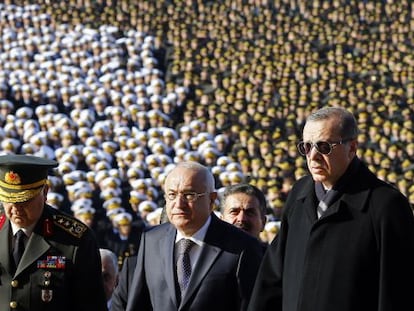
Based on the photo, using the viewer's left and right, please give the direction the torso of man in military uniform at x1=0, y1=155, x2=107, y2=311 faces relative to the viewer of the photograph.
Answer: facing the viewer and to the left of the viewer

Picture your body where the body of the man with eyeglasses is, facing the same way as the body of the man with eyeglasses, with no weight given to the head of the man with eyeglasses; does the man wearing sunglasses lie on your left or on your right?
on your left

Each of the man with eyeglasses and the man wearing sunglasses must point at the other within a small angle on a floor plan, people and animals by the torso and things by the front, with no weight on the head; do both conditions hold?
no

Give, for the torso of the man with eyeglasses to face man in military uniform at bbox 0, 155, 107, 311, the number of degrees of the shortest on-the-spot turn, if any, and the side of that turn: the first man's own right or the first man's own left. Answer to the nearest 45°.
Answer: approximately 45° to the first man's own right

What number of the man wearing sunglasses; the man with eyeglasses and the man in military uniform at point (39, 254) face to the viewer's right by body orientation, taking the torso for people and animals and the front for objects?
0

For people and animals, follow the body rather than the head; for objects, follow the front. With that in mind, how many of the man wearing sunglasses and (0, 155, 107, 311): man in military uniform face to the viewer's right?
0

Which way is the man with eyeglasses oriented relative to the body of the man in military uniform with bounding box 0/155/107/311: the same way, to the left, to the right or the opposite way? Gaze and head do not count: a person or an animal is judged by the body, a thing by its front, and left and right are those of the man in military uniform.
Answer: the same way

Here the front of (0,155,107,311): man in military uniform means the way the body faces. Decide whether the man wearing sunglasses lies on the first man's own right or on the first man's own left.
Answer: on the first man's own left

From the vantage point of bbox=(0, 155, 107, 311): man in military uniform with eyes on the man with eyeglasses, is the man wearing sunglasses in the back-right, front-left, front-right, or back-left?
front-right

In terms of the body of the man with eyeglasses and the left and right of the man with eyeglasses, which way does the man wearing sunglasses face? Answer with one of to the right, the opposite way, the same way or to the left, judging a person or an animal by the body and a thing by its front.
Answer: the same way

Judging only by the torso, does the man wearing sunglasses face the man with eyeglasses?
no

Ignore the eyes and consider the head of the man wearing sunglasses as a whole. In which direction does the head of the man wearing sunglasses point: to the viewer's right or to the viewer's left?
to the viewer's left

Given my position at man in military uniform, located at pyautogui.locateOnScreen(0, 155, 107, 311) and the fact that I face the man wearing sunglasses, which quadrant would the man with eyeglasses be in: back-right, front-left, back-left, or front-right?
front-left

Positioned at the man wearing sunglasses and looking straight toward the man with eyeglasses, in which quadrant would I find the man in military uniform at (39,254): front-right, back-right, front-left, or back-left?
front-left

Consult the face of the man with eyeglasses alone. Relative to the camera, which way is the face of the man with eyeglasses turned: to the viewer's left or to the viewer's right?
to the viewer's left
